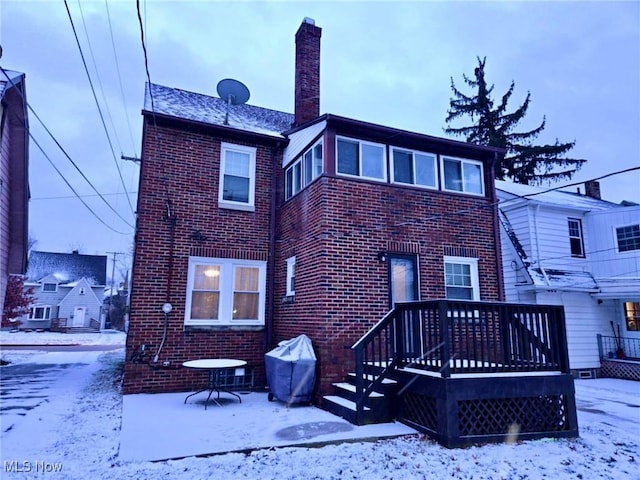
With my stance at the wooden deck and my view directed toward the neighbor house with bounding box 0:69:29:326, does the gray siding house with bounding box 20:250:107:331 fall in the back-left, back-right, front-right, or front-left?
front-right

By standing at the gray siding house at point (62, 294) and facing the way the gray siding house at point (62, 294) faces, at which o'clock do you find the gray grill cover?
The gray grill cover is roughly at 12 o'clock from the gray siding house.

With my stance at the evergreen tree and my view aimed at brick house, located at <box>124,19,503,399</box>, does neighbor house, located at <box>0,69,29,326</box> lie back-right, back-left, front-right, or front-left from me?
front-right

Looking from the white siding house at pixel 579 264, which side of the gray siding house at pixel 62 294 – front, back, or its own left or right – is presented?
front

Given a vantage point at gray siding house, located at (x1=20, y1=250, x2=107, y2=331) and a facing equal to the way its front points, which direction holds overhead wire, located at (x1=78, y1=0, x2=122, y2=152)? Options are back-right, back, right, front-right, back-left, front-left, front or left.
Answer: front

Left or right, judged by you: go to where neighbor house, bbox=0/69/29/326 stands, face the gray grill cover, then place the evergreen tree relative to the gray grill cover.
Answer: left

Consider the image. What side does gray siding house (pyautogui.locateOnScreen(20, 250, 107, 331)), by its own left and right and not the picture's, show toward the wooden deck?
front

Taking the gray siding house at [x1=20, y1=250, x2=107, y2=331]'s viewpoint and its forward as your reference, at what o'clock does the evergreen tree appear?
The evergreen tree is roughly at 11 o'clock from the gray siding house.

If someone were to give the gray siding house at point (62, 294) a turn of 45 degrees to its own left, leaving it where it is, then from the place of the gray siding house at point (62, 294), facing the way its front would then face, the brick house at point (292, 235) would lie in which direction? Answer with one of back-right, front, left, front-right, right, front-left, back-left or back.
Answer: front-right

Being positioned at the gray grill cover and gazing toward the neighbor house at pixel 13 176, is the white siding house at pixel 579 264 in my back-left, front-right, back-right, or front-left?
back-right

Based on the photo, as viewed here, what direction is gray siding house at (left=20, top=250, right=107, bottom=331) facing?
toward the camera
